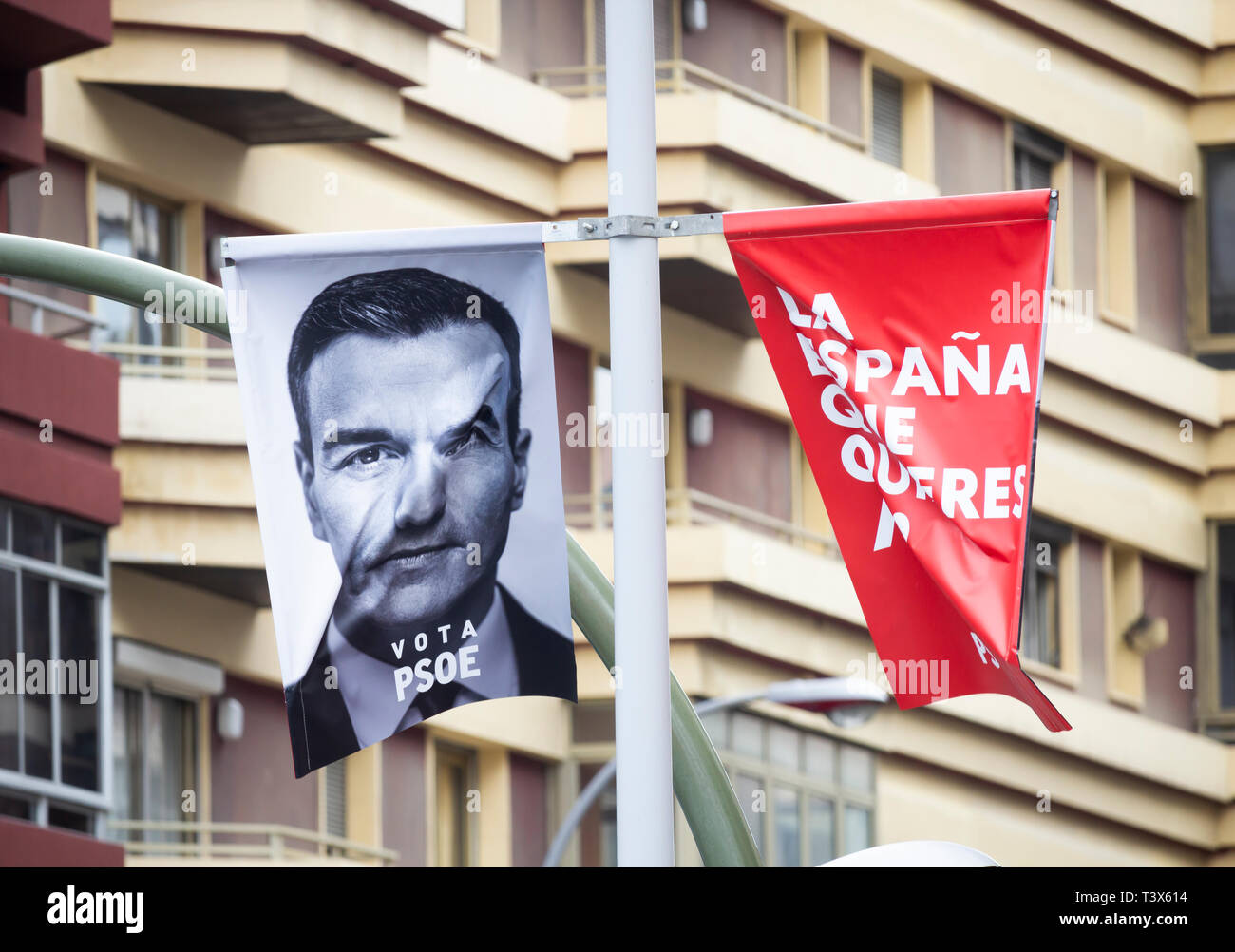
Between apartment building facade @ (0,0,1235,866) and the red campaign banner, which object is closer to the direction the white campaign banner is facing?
the red campaign banner

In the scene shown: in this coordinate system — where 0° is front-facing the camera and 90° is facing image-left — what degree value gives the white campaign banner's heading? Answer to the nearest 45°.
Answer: approximately 0°

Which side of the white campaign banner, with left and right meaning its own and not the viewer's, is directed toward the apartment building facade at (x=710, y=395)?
back

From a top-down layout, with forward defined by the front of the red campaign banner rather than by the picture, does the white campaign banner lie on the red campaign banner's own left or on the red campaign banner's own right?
on the red campaign banner's own right

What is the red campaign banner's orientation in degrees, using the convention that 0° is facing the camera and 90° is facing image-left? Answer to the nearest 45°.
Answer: approximately 0°

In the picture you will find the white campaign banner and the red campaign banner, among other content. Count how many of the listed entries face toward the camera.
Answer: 2

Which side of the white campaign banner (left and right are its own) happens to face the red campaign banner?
left
